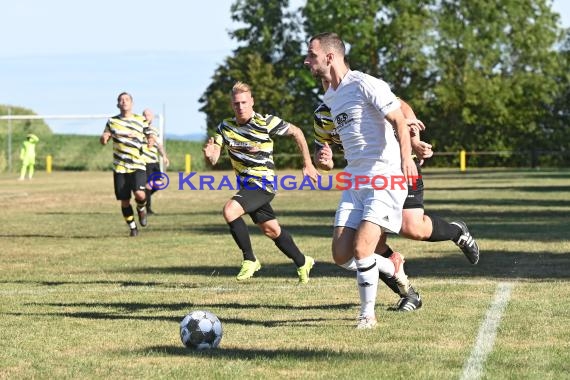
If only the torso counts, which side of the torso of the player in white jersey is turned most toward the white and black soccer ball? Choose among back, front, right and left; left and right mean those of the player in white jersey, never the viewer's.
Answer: front

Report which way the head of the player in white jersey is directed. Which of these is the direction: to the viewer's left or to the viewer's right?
to the viewer's left

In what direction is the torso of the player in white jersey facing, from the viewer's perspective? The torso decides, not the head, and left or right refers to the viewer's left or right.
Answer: facing the viewer and to the left of the viewer
